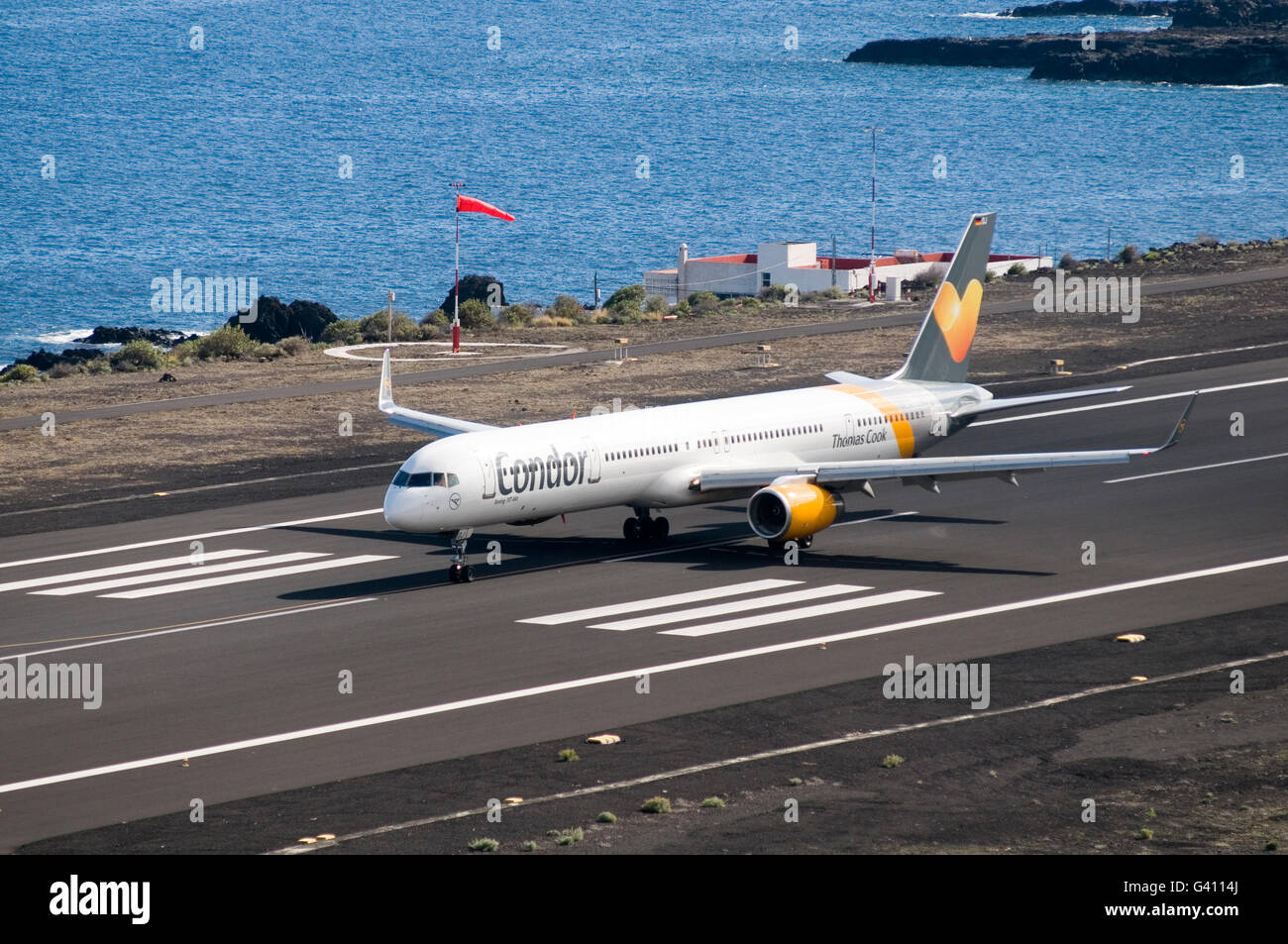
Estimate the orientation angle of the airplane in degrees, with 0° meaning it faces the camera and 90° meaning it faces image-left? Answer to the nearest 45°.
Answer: approximately 45°

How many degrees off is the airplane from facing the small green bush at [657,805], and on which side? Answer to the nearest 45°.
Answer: approximately 45° to its left
